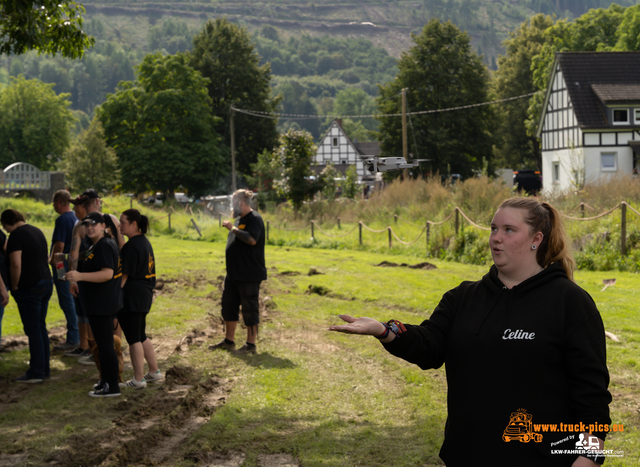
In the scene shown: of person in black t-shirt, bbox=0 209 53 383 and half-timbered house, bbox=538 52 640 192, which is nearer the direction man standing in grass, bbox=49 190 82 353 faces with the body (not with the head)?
the person in black t-shirt

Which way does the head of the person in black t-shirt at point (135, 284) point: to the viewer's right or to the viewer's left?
to the viewer's left

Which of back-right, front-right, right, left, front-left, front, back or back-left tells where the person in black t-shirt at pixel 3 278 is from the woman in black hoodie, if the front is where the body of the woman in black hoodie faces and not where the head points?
right

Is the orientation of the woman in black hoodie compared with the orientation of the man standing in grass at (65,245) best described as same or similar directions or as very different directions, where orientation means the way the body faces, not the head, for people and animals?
same or similar directions

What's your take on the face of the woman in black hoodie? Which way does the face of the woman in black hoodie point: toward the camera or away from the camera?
toward the camera

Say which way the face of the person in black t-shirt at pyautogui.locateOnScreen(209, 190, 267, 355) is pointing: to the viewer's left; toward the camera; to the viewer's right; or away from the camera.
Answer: to the viewer's left

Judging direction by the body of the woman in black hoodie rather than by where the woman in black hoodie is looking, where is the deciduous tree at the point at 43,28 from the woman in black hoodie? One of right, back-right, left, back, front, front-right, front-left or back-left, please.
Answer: right

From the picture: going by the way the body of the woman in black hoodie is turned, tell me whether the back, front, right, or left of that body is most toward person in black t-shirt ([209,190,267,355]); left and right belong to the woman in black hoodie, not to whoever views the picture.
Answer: right

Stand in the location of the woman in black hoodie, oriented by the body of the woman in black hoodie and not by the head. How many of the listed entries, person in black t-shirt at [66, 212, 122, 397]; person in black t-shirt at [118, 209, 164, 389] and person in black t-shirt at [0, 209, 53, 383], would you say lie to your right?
3

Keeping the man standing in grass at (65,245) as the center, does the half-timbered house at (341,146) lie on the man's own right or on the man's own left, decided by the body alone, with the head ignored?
on the man's own left

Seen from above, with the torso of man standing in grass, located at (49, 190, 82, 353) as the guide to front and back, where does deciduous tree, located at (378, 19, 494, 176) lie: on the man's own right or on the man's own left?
on the man's own left

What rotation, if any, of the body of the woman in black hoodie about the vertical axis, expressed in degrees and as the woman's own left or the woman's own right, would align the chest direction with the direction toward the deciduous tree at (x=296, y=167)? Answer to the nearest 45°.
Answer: approximately 135° to the woman's own right

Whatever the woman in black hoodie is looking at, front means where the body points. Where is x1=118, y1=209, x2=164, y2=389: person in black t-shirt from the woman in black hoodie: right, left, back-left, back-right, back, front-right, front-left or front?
right

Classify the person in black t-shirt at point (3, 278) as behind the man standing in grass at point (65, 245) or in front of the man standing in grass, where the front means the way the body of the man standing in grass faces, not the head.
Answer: in front
